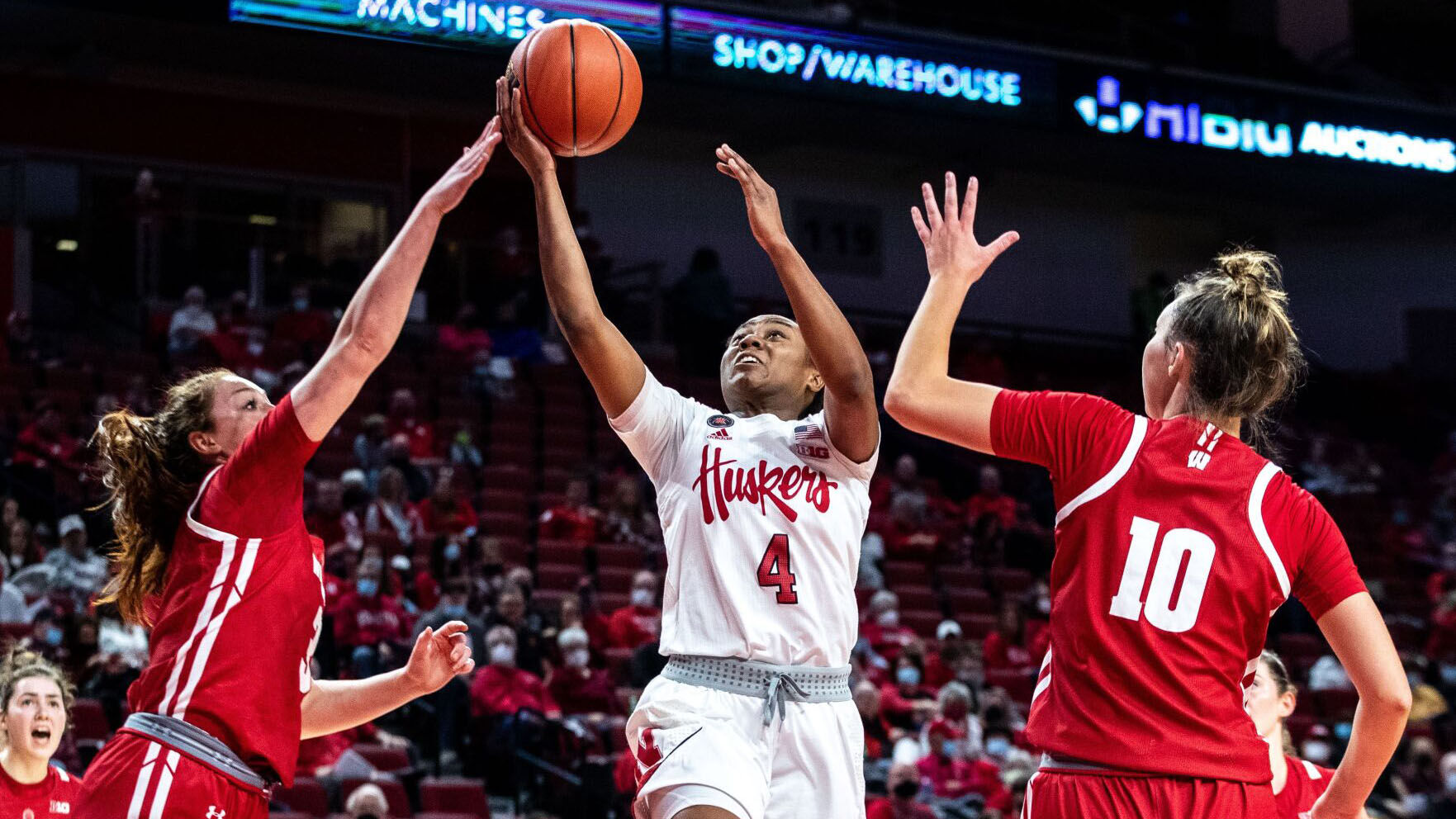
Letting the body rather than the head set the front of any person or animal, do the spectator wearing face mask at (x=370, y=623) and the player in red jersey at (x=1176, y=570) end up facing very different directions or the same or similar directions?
very different directions

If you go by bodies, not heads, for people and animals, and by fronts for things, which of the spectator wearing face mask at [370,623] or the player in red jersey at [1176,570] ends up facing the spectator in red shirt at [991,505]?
the player in red jersey

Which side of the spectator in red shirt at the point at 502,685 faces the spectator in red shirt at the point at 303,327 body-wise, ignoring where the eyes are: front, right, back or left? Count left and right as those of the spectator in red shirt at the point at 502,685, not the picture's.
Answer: back

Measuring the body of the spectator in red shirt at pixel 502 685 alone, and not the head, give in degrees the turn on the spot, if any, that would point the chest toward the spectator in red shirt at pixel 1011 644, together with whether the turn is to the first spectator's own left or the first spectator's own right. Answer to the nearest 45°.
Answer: approximately 135° to the first spectator's own left

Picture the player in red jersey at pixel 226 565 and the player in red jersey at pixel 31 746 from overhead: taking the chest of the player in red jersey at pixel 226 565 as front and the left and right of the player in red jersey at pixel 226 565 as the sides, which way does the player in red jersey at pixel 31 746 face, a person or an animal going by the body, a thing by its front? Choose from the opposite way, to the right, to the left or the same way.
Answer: to the right

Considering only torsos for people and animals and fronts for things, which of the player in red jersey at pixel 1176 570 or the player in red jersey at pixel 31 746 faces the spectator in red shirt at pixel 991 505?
the player in red jersey at pixel 1176 570

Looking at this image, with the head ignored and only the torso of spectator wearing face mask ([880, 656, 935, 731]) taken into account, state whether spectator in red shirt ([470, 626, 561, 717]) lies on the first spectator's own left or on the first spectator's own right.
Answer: on the first spectator's own right

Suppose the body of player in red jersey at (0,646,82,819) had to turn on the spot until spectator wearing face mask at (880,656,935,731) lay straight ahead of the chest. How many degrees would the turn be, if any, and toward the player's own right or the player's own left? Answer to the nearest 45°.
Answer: approximately 135° to the player's own left

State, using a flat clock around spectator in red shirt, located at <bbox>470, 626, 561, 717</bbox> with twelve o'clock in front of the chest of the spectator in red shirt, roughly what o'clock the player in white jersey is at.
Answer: The player in white jersey is roughly at 12 o'clock from the spectator in red shirt.

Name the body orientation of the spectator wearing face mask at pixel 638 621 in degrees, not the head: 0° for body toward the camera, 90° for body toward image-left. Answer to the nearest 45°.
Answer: approximately 0°

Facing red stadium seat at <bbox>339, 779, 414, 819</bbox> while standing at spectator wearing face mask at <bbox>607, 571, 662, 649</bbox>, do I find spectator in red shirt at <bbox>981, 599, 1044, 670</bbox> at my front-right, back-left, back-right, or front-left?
back-left

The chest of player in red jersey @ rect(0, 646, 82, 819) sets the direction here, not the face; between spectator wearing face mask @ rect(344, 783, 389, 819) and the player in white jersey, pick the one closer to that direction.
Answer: the player in white jersey

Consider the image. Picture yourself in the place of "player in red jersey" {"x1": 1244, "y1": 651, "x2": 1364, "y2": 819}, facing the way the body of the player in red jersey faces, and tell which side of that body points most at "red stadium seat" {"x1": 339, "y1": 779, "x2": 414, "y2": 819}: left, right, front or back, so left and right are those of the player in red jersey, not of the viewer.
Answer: right
